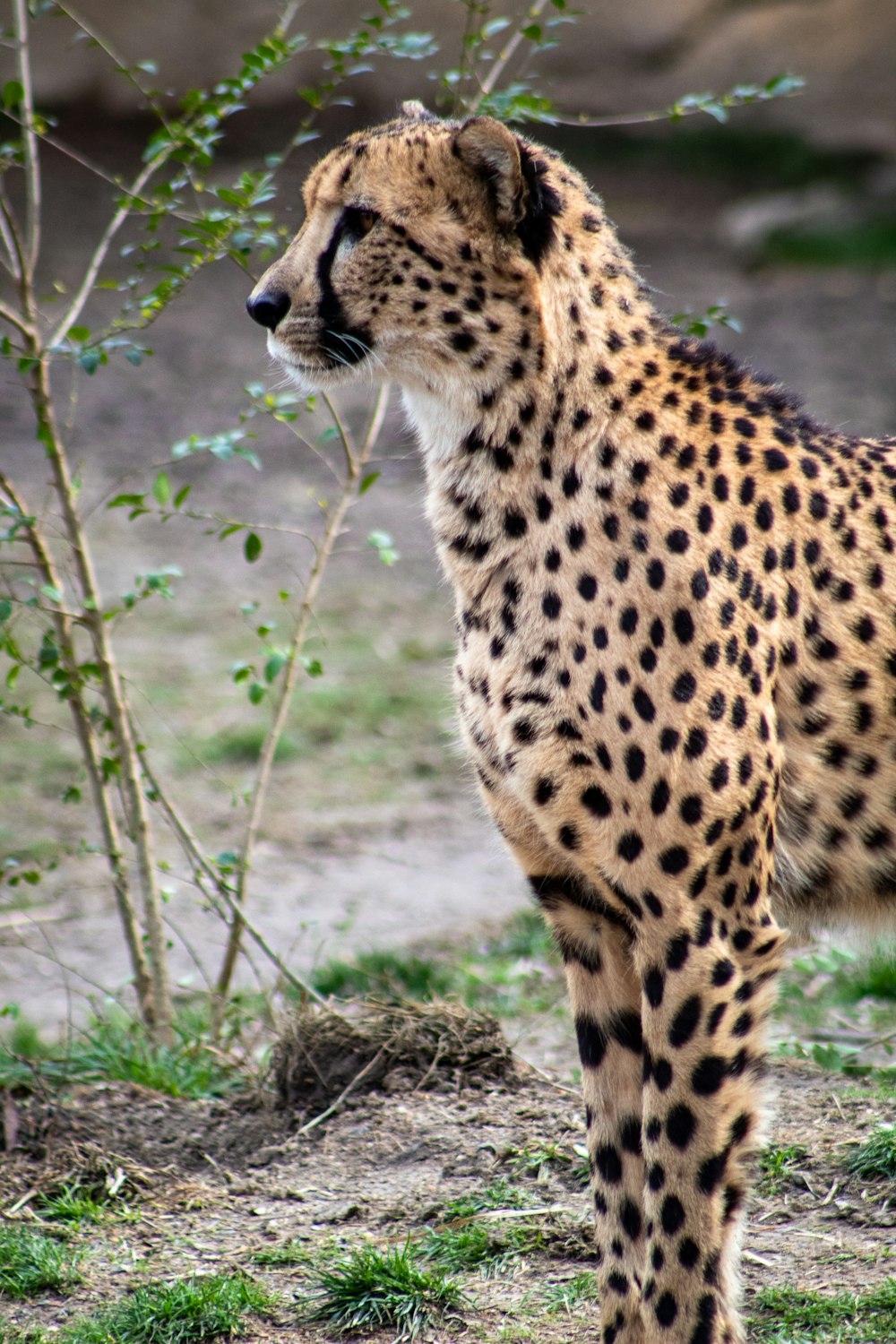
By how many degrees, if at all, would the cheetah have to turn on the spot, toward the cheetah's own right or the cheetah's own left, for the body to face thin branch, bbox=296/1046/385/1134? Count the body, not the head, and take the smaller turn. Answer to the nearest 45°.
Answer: approximately 45° to the cheetah's own right

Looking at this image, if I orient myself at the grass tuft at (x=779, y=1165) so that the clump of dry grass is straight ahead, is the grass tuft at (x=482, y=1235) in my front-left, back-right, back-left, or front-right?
front-left

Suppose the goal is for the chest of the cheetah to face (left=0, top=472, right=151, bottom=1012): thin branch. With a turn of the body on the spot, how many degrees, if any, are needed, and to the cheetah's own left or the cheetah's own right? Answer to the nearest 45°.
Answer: approximately 45° to the cheetah's own right

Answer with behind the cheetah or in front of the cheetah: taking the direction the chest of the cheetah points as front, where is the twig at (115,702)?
in front

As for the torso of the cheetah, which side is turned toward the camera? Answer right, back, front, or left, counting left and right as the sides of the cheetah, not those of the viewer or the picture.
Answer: left

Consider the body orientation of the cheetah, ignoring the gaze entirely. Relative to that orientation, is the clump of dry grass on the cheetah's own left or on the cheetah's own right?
on the cheetah's own right
